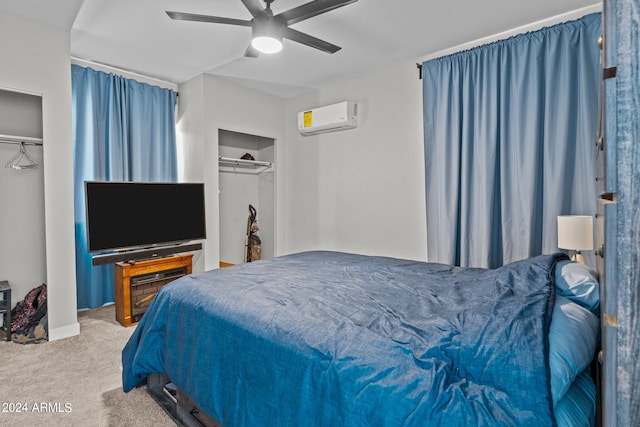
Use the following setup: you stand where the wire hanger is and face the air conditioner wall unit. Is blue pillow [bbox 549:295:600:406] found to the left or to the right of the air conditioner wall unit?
right

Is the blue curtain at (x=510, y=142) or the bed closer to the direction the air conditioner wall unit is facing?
the bed

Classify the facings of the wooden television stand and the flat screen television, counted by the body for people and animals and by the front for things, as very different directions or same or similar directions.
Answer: same or similar directions

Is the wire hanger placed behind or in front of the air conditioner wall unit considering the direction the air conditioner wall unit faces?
in front

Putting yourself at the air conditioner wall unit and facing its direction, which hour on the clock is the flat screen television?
The flat screen television is roughly at 1 o'clock from the air conditioner wall unit.

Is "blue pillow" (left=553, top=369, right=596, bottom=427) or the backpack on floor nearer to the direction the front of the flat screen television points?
the blue pillow

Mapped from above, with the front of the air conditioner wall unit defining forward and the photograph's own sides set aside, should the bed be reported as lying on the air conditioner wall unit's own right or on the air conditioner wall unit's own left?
on the air conditioner wall unit's own left

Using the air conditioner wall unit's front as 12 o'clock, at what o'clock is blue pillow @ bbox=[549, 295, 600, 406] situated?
The blue pillow is roughly at 10 o'clock from the air conditioner wall unit.

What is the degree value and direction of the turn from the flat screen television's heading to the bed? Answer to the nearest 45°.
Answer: approximately 45° to its left

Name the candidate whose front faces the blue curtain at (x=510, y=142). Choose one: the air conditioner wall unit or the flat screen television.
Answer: the flat screen television

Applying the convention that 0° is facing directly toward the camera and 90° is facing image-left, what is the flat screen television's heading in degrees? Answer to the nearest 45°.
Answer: approximately 315°

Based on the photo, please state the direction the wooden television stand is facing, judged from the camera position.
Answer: facing the viewer and to the right of the viewer

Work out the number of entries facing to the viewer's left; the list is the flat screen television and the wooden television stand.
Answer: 0

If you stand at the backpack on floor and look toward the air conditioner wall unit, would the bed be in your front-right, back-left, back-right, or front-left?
front-right

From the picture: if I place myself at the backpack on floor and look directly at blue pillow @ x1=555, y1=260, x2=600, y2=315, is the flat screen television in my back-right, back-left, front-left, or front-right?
front-left

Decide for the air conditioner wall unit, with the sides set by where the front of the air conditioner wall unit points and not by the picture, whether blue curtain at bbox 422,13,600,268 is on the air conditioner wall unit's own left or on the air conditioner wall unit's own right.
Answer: on the air conditioner wall unit's own left
